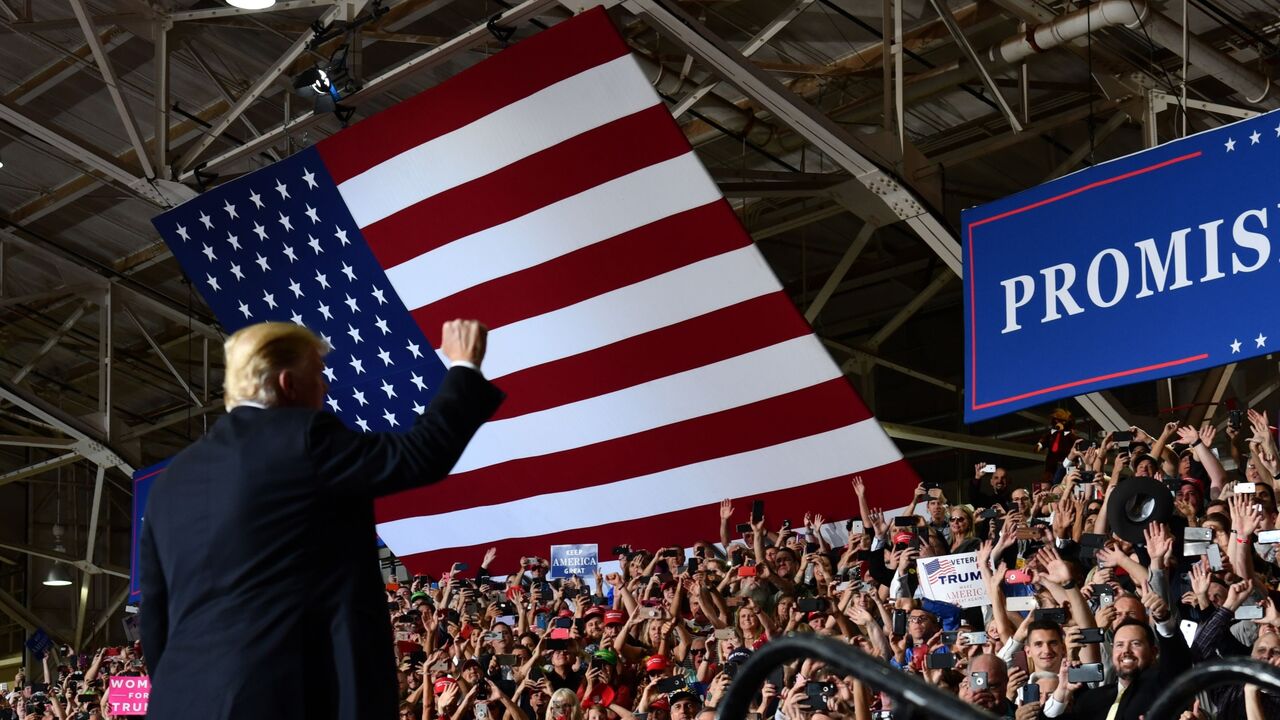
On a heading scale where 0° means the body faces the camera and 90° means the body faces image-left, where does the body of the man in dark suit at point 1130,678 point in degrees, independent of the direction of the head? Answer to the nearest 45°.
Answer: approximately 45°

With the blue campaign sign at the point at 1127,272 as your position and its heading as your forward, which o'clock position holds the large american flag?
The large american flag is roughly at 2 o'clock from the blue campaign sign.

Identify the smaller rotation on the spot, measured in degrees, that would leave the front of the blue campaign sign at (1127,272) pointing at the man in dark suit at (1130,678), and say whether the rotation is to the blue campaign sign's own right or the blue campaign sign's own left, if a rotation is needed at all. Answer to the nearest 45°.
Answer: approximately 45° to the blue campaign sign's own left

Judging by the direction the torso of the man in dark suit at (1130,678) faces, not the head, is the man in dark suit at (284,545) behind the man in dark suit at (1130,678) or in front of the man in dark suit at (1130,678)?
in front

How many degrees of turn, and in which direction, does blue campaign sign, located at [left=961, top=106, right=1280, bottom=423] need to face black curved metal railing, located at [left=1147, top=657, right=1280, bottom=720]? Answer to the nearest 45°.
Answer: approximately 45° to its left

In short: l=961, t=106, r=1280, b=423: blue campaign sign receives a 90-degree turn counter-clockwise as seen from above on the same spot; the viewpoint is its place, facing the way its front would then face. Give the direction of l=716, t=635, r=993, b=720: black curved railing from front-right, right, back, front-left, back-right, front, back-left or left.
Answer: front-right

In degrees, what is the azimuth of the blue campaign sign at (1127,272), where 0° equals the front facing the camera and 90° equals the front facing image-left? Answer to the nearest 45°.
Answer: approximately 45°

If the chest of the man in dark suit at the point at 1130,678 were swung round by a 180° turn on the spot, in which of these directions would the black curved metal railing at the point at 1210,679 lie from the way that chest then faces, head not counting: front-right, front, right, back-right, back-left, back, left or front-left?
back-right

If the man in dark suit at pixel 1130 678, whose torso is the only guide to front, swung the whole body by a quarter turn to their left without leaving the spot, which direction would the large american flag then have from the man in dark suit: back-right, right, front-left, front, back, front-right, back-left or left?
back

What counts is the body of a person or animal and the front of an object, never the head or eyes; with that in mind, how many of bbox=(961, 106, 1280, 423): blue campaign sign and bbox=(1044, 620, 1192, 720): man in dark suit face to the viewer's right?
0

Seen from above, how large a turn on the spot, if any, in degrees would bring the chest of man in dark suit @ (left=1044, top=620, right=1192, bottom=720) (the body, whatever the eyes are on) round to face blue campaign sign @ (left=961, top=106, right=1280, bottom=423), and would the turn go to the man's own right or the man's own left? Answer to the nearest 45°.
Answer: approximately 135° to the man's own right

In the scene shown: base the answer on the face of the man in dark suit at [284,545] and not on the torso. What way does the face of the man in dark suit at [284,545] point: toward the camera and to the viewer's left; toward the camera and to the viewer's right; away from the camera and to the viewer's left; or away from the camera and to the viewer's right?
away from the camera and to the viewer's right
